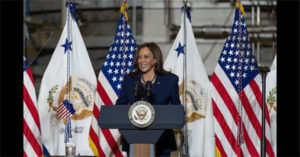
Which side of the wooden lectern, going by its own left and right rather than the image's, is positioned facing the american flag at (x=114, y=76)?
back

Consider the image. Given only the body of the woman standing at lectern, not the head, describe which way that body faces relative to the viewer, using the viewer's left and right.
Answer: facing the viewer and to the left of the viewer

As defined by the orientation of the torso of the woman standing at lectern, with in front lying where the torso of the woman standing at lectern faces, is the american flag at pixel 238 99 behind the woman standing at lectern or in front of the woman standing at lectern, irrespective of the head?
behind

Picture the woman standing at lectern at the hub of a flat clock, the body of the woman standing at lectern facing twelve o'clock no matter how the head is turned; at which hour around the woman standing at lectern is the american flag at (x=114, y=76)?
The american flag is roughly at 4 o'clock from the woman standing at lectern.

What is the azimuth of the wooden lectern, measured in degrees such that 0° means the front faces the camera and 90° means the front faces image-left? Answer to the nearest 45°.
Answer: approximately 0°

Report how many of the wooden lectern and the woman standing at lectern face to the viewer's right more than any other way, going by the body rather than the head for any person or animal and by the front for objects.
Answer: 0

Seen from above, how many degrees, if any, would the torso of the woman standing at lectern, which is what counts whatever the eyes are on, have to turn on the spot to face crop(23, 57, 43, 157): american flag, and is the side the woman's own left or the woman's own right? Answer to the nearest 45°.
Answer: approximately 90° to the woman's own right

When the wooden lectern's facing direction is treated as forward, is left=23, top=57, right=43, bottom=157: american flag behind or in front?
behind
